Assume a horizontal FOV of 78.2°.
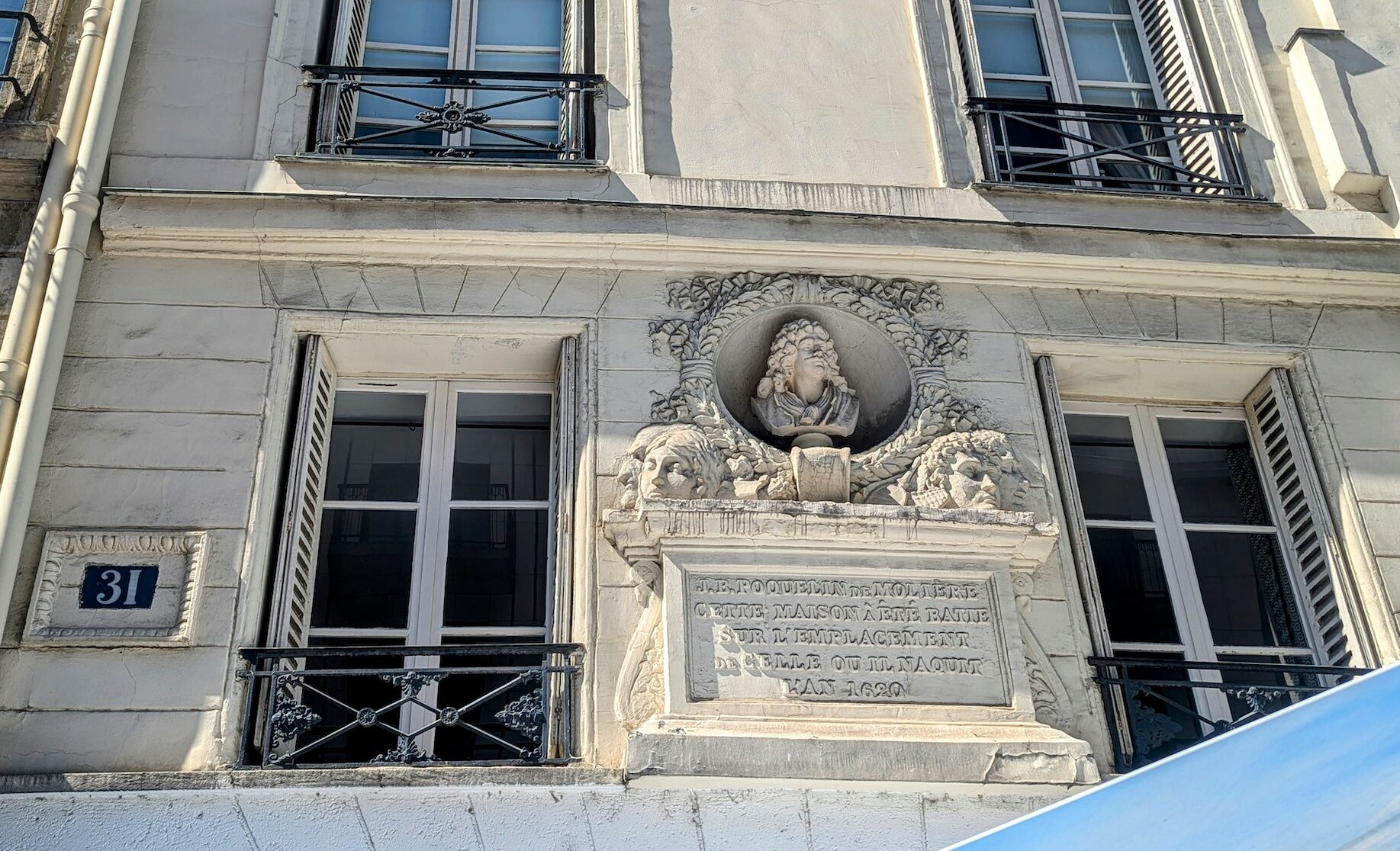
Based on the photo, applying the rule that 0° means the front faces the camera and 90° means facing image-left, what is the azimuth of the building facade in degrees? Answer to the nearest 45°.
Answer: approximately 0°
